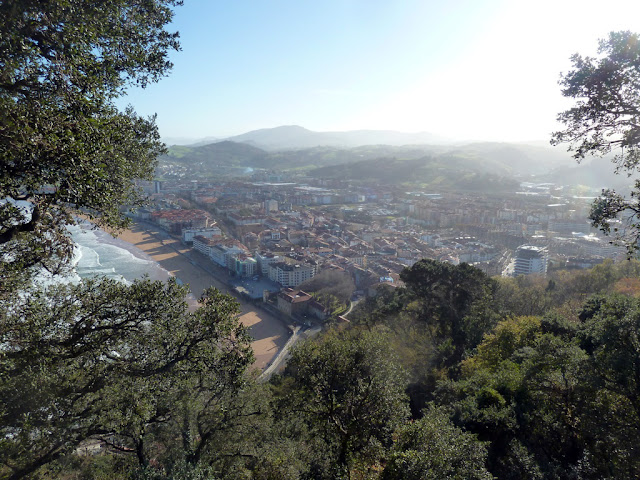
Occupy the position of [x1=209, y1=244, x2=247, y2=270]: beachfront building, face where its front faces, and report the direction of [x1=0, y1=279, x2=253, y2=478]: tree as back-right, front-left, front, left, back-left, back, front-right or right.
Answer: front-left

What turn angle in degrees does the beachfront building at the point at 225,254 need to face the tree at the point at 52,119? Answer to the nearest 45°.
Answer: approximately 45° to its left

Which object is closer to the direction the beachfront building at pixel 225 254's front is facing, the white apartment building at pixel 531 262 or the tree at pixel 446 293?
the tree

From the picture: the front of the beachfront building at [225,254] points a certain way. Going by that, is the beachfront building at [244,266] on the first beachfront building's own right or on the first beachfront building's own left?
on the first beachfront building's own left

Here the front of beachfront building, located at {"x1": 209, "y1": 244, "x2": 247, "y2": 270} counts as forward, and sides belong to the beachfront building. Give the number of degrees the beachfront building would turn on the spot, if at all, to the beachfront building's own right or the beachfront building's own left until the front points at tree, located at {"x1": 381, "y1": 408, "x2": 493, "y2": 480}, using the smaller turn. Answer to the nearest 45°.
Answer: approximately 45° to the beachfront building's own left

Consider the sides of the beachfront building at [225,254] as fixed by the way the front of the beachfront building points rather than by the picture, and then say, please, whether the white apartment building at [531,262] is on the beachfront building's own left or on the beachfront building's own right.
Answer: on the beachfront building's own left

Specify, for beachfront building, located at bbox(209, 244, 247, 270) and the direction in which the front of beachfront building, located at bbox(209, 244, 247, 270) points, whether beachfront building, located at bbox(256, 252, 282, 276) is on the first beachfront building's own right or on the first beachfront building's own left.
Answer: on the first beachfront building's own left

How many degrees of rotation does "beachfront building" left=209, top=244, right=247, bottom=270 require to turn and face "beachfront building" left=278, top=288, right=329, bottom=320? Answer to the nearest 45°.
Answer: approximately 45° to its left

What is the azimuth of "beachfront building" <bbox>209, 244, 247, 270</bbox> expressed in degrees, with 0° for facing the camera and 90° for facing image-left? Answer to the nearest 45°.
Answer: approximately 45°

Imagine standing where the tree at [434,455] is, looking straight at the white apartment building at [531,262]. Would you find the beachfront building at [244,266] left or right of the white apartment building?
left
